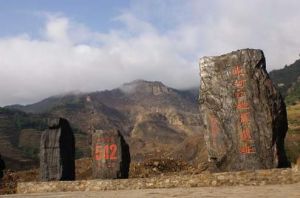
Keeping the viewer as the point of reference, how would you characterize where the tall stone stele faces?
facing the viewer

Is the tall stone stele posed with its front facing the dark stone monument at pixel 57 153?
no

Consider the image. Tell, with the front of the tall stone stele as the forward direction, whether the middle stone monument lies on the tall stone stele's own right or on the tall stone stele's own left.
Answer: on the tall stone stele's own right
